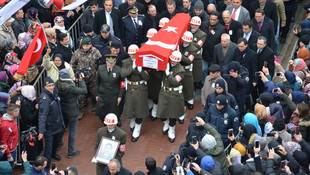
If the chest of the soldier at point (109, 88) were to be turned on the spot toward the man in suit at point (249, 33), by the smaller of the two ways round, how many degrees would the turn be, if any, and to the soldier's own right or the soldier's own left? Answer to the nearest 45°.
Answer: approximately 90° to the soldier's own left

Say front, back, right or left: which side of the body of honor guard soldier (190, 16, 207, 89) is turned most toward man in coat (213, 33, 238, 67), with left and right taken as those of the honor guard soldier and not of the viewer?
left

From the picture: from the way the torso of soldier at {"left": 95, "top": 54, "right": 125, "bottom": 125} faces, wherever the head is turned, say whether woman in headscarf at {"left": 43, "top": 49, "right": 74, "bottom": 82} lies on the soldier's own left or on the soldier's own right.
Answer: on the soldier's own right

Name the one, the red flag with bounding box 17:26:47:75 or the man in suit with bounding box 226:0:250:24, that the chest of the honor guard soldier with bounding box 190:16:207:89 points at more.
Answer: the red flag

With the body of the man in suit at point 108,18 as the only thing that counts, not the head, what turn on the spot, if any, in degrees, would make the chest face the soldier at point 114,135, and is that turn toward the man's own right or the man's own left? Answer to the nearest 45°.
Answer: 0° — they already face them

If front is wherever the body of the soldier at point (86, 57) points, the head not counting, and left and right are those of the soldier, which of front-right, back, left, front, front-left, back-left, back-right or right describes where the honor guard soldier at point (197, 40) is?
left

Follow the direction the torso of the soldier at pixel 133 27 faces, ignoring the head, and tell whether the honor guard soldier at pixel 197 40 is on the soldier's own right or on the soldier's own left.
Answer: on the soldier's own left

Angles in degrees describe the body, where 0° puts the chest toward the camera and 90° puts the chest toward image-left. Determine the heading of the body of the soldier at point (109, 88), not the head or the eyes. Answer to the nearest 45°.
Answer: approximately 0°
